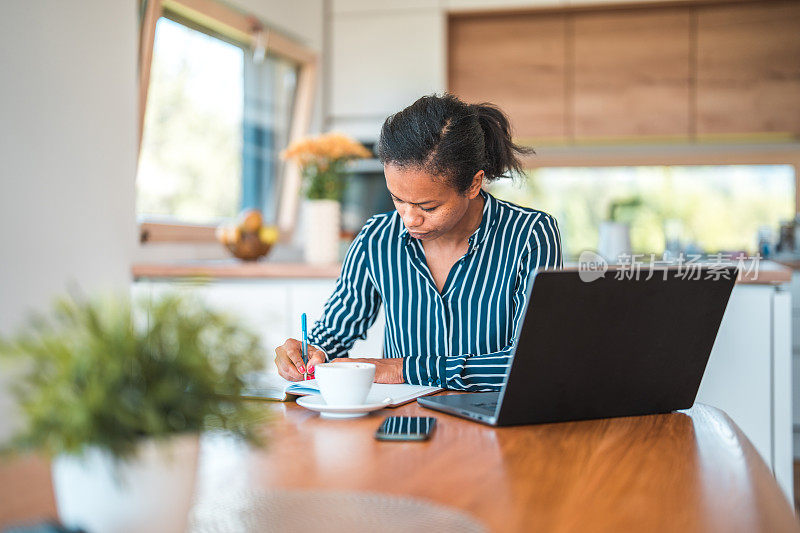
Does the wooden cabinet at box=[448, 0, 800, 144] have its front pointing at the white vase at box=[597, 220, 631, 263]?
yes

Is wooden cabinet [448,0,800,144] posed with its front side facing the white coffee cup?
yes

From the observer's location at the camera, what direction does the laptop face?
facing away from the viewer and to the left of the viewer

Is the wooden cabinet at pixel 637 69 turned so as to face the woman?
yes

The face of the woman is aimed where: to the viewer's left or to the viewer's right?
to the viewer's left

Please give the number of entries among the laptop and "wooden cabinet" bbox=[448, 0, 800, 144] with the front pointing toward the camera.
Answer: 1

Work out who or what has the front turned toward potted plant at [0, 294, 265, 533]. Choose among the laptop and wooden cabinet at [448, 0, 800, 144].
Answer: the wooden cabinet
